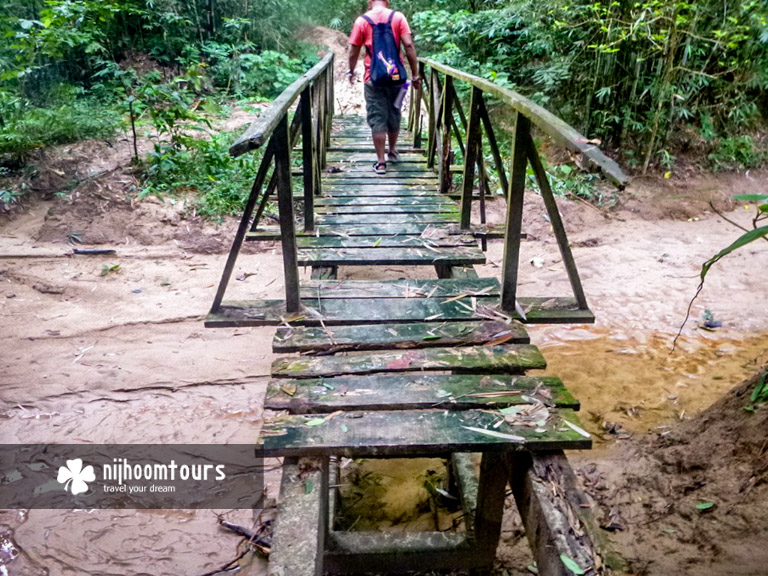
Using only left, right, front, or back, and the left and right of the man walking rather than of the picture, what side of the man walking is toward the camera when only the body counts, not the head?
back

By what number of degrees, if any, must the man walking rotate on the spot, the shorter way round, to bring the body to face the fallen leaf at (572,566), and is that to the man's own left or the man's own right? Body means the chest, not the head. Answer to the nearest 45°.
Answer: approximately 180°
